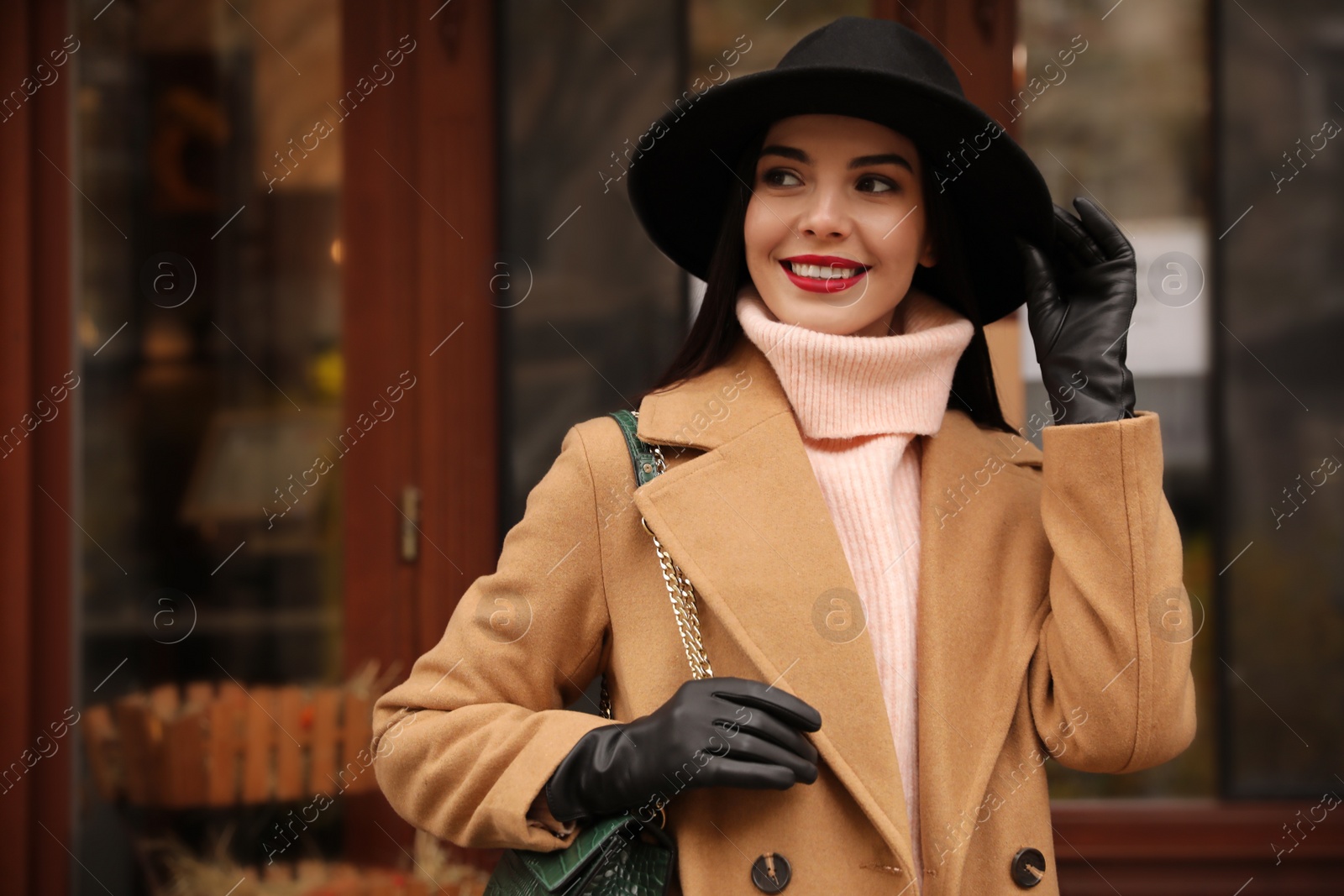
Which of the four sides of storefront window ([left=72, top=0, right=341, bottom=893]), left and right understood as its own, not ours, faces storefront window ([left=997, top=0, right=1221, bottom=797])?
left

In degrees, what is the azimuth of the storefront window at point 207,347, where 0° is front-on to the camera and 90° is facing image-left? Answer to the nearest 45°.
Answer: approximately 0°

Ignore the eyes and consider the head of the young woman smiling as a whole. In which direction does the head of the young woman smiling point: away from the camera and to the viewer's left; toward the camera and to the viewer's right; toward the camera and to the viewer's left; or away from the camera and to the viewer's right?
toward the camera and to the viewer's left

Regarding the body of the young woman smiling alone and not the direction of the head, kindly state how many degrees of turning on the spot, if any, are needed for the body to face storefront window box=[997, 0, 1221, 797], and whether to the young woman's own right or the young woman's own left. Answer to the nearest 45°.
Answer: approximately 135° to the young woman's own left

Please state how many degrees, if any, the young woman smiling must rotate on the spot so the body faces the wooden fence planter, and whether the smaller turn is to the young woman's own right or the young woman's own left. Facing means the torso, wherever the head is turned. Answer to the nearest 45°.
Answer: approximately 135° to the young woman's own right

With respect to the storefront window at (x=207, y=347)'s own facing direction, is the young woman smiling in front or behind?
in front

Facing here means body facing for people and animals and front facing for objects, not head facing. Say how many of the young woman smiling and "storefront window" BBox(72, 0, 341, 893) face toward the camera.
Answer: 2
